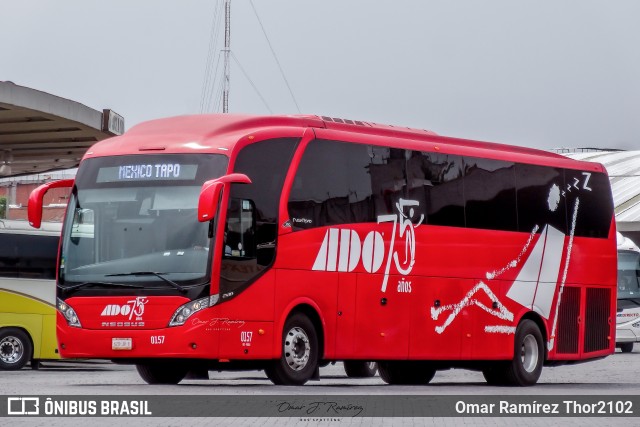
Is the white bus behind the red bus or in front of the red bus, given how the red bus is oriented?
behind

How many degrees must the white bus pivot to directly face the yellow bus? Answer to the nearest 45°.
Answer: approximately 45° to its right

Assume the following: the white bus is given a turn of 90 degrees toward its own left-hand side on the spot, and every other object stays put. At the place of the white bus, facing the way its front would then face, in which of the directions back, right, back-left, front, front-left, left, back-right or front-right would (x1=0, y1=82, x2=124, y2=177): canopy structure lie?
back-right

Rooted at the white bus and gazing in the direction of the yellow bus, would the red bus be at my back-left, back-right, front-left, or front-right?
front-left

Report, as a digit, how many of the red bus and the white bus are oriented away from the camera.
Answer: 0

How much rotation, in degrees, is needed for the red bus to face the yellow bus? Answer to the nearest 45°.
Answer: approximately 90° to its right

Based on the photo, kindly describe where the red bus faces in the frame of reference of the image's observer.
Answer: facing the viewer and to the left of the viewer

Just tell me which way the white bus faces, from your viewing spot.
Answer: facing the viewer
